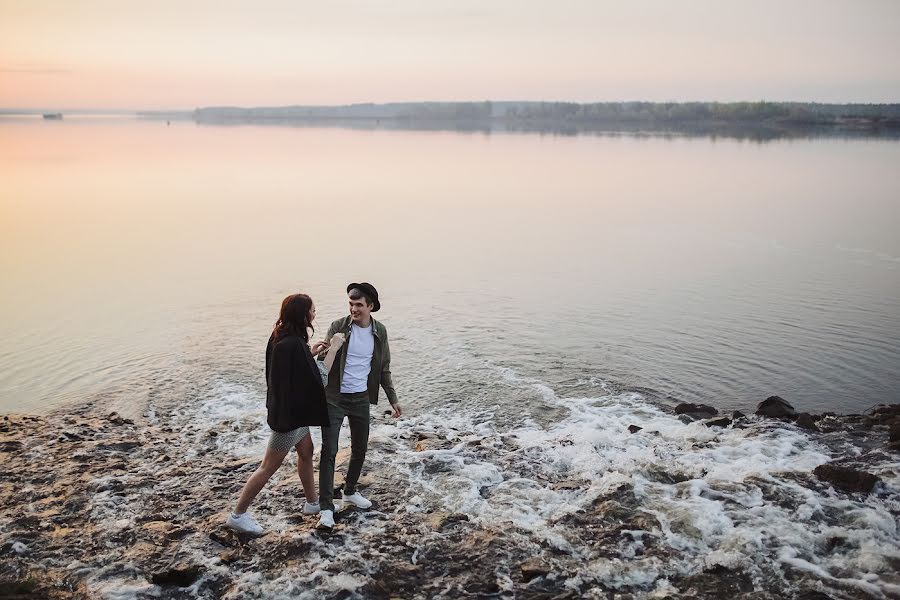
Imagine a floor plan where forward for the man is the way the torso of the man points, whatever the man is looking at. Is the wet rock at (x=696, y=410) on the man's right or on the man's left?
on the man's left

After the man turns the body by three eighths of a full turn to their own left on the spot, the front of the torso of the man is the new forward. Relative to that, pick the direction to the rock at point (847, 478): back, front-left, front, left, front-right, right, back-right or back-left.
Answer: front-right

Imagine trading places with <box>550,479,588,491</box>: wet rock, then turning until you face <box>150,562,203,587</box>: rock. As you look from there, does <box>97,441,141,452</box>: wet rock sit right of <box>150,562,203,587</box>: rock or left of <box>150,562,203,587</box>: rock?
right

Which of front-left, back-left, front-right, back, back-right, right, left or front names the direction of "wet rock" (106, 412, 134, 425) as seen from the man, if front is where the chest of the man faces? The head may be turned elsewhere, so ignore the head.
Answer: back-right

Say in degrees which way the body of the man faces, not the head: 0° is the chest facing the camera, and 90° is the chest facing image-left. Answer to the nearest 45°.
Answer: approximately 0°

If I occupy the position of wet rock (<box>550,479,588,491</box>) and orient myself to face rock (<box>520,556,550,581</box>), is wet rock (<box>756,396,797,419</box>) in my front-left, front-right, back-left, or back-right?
back-left
